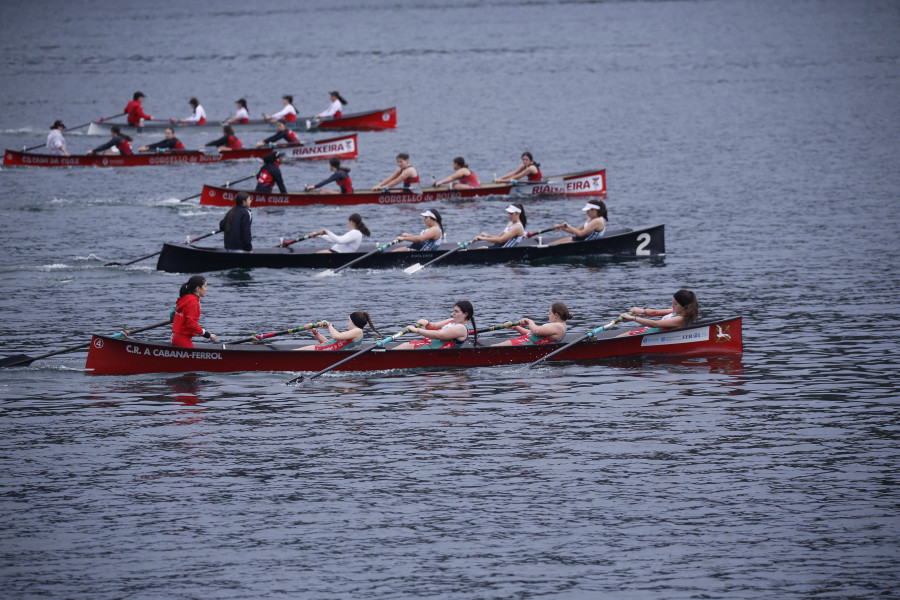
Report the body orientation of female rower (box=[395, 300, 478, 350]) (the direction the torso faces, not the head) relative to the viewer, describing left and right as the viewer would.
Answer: facing to the left of the viewer

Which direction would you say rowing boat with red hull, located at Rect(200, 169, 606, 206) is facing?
to the viewer's right

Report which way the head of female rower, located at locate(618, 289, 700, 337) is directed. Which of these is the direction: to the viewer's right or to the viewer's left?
to the viewer's left

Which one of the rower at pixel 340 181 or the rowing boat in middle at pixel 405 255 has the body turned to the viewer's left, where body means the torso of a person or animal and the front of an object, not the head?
the rower

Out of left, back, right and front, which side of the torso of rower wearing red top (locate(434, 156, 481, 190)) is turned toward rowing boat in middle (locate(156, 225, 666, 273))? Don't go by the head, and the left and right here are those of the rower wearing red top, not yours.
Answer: left

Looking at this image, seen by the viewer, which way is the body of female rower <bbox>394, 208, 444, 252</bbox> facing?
to the viewer's left

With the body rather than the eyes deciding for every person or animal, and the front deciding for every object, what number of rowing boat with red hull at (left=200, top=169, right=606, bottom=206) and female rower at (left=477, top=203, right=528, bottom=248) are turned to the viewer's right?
1

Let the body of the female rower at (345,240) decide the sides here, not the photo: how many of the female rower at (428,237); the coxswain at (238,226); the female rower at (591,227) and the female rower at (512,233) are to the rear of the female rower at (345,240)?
3

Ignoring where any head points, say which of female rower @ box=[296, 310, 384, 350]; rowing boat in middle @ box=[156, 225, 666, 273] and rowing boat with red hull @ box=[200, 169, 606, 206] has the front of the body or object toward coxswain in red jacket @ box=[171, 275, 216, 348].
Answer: the female rower

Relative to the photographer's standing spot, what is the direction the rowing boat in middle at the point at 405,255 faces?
facing to the right of the viewer

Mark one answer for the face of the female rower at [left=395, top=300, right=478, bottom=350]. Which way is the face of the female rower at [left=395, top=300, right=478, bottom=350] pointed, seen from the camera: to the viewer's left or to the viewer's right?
to the viewer's left

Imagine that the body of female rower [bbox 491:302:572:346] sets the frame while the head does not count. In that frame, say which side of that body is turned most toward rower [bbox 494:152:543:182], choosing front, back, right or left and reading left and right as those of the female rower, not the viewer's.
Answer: right

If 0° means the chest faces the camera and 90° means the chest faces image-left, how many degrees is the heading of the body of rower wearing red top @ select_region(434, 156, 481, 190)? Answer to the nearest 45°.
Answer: approximately 90°

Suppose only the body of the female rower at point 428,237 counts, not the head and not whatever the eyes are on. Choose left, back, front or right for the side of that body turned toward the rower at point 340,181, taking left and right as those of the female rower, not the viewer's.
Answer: right

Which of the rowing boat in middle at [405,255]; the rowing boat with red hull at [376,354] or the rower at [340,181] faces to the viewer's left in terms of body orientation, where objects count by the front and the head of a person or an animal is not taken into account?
the rower

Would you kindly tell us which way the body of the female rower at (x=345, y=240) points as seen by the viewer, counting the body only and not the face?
to the viewer's left

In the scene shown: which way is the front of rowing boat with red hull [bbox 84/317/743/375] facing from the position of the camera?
facing to the right of the viewer

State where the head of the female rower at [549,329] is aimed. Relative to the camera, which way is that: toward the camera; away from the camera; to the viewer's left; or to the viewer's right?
to the viewer's left
